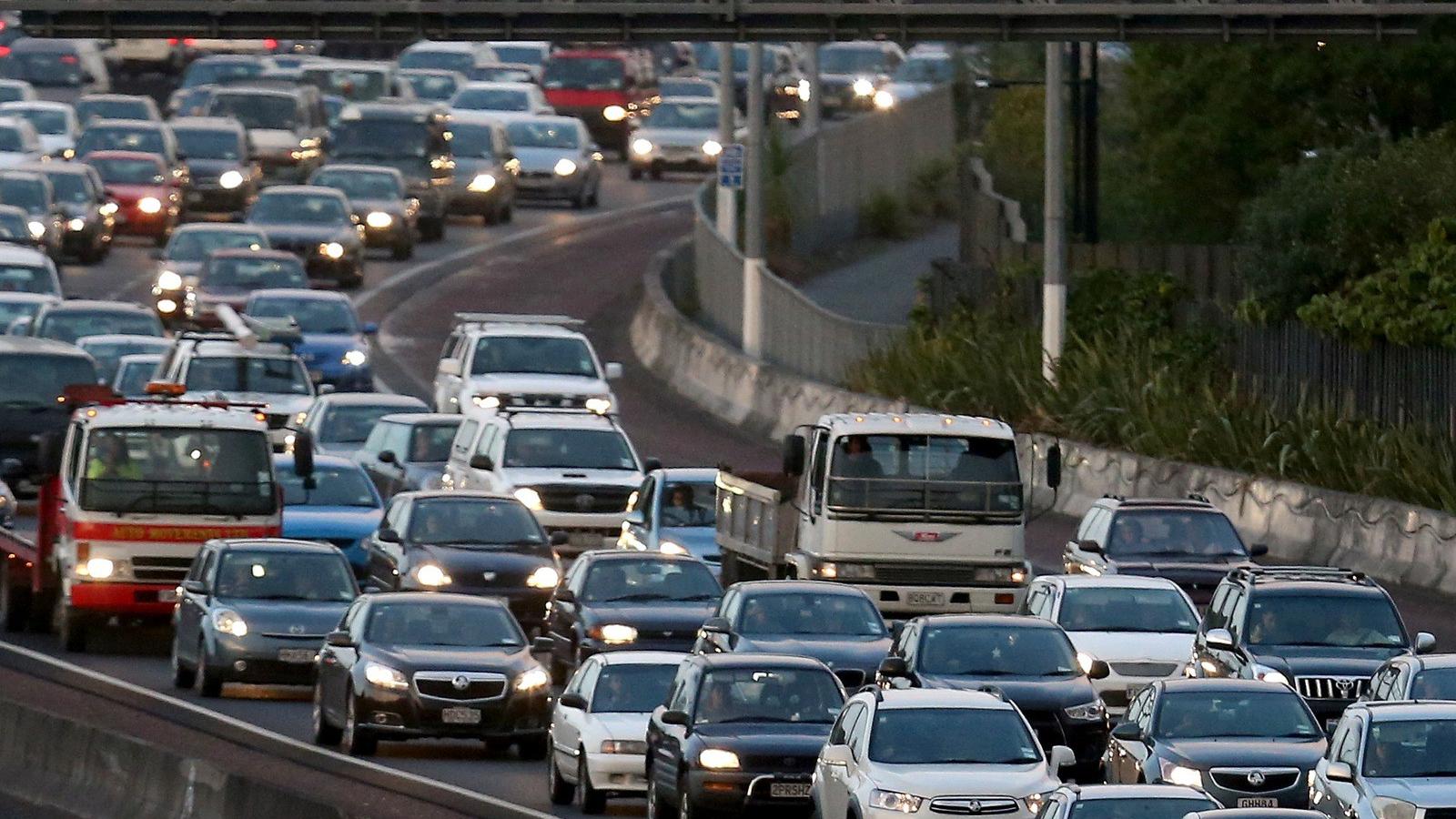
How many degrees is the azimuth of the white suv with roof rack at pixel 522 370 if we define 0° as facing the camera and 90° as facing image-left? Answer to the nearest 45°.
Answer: approximately 0°

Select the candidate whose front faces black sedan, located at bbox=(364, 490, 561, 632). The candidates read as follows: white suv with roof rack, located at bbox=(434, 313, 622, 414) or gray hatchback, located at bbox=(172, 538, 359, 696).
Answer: the white suv with roof rack

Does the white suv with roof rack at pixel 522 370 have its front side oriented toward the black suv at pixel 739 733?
yes

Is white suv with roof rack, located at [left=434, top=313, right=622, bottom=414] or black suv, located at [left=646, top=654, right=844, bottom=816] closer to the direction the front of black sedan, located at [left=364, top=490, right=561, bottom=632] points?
the black suv

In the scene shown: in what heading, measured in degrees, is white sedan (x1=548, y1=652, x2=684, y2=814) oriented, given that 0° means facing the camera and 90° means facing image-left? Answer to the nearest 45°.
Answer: approximately 0°

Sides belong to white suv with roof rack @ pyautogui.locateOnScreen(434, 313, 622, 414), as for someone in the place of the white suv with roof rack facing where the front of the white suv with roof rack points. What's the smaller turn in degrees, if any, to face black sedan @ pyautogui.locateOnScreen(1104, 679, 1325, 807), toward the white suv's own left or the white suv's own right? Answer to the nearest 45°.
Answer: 0° — it already faces it

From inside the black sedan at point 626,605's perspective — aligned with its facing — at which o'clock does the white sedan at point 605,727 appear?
The white sedan is roughly at 12 o'clock from the black sedan.

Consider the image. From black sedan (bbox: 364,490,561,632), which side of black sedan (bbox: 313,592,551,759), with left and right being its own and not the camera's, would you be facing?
back

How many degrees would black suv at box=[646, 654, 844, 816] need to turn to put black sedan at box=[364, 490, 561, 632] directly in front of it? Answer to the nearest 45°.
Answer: approximately 180°

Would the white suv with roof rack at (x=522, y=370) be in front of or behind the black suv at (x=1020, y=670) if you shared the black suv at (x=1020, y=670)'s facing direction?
behind
